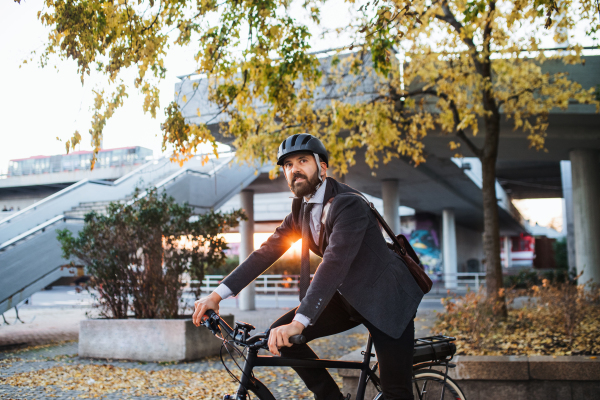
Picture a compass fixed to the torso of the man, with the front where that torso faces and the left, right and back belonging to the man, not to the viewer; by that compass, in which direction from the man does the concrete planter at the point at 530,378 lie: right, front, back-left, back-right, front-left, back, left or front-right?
back

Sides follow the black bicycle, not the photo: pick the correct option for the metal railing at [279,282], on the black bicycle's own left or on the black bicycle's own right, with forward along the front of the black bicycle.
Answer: on the black bicycle's own right

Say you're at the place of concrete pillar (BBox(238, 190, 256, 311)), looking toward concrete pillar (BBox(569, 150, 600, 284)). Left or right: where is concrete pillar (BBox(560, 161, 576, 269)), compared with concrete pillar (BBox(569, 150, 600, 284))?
left

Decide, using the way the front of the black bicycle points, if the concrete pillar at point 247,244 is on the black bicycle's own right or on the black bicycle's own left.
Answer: on the black bicycle's own right

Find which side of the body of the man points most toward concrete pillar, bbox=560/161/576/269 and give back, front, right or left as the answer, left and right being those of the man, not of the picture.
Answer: back

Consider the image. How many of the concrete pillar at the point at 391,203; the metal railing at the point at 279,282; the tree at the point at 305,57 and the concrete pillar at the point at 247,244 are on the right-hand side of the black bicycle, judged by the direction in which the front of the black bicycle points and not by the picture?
4

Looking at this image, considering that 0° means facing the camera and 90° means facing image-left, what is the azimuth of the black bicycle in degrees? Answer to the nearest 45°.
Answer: approximately 90°

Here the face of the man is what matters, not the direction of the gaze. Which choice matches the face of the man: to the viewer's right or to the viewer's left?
to the viewer's left

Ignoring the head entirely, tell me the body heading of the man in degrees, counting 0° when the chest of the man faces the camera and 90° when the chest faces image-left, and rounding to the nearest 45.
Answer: approximately 45°
